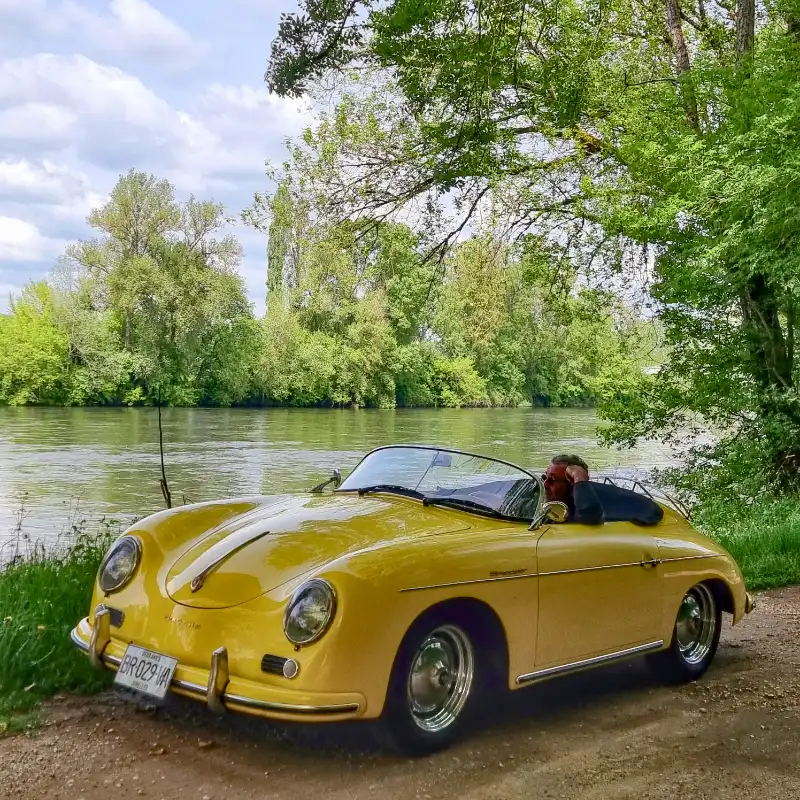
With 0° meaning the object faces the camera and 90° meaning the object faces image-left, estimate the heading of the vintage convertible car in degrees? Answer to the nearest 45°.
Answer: approximately 45°

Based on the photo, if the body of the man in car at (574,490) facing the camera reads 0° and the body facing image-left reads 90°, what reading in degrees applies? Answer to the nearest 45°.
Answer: approximately 45°
